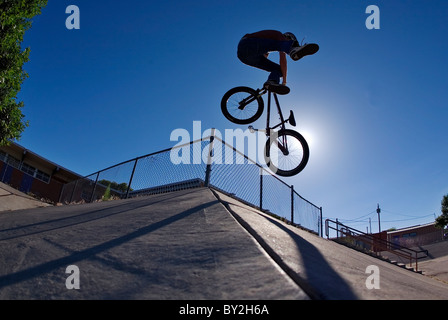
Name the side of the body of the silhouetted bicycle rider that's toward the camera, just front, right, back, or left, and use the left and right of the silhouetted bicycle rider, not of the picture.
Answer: right
